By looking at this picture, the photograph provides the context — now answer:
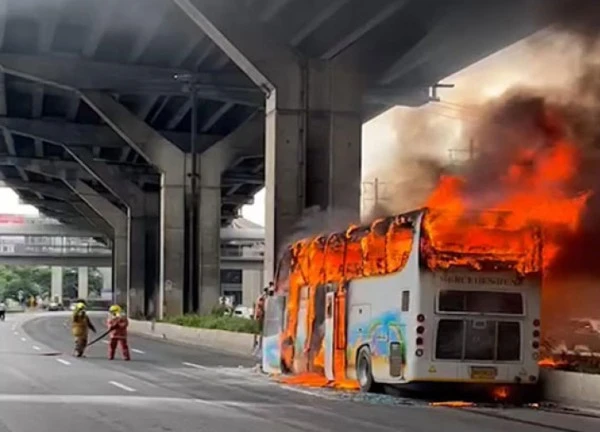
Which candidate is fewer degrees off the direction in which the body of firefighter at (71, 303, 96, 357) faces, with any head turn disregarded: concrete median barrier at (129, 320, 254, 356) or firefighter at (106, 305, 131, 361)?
the firefighter

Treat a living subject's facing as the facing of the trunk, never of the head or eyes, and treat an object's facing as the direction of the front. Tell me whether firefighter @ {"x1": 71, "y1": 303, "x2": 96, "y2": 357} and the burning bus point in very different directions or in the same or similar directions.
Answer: very different directions

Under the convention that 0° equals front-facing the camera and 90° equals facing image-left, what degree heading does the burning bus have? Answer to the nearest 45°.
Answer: approximately 135°

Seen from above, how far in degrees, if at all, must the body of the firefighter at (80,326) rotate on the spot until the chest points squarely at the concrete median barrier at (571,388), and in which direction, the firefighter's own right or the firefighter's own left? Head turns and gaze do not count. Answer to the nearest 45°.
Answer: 0° — they already face it

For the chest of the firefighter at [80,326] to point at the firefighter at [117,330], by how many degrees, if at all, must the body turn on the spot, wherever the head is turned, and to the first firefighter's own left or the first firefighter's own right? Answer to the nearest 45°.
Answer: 0° — they already face them
